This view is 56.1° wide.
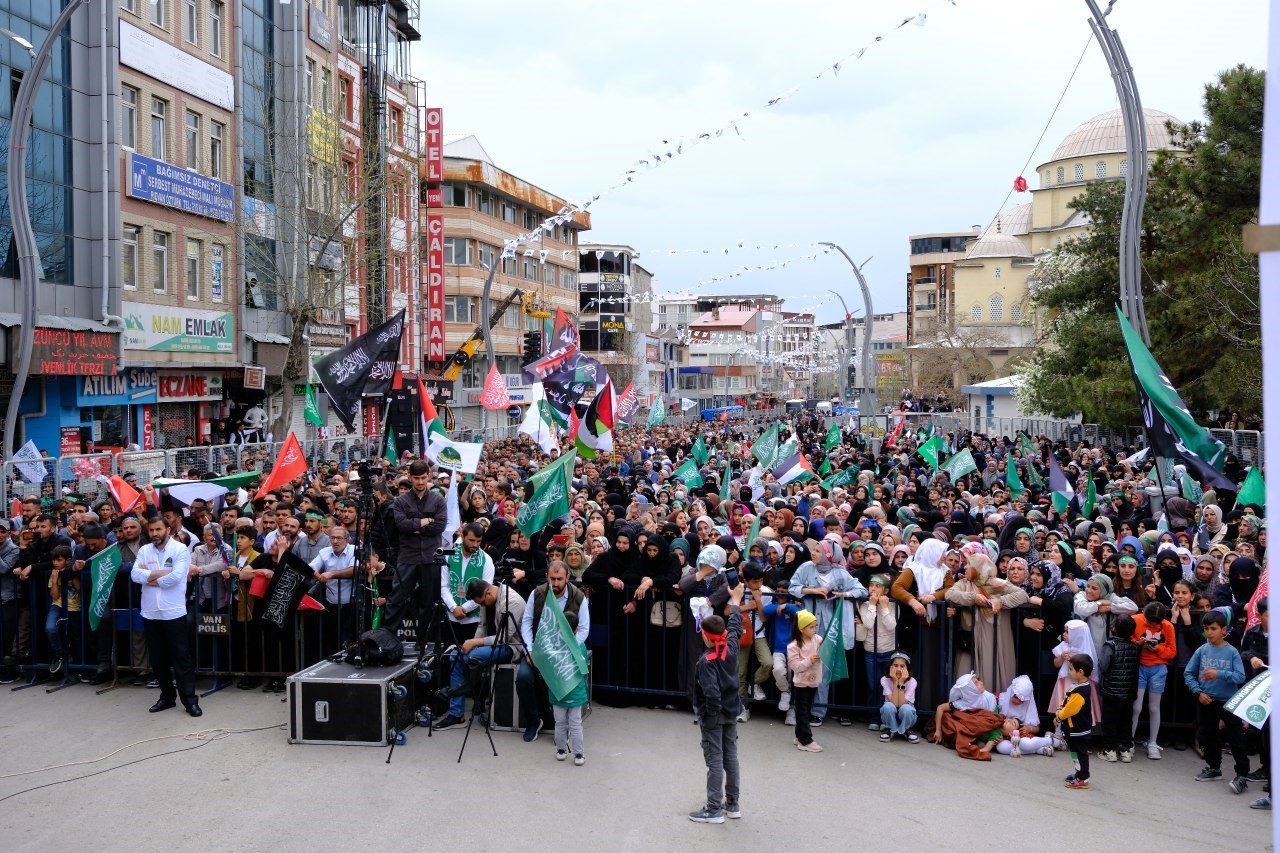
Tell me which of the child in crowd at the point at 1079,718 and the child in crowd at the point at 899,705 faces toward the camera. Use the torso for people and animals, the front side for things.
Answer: the child in crowd at the point at 899,705

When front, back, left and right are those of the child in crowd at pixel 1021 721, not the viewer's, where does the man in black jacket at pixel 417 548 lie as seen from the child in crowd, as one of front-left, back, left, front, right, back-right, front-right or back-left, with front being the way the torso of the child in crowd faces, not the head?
right

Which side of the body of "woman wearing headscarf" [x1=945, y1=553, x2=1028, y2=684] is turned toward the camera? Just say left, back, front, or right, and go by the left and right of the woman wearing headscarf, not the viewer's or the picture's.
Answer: front

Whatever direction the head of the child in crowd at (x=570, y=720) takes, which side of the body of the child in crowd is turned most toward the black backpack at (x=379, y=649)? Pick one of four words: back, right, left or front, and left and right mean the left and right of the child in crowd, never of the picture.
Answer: right

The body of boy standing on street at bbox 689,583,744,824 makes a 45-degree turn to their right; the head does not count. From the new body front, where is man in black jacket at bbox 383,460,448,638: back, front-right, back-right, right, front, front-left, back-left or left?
front-left

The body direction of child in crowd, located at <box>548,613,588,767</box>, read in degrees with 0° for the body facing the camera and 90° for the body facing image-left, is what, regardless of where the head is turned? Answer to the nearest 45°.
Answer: approximately 0°

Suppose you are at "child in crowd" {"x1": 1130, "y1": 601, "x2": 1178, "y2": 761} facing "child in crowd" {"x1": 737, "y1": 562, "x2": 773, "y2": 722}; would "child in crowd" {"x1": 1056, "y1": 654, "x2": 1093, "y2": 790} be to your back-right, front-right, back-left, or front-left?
front-left

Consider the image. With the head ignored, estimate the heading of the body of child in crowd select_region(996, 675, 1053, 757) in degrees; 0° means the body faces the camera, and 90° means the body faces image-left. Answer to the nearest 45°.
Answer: approximately 0°

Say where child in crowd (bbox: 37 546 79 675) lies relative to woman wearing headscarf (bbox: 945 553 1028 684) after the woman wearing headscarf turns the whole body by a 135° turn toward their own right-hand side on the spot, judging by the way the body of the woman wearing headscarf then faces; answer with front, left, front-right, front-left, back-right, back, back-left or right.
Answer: front-left

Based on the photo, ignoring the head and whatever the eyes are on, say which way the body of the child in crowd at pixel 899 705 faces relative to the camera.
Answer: toward the camera

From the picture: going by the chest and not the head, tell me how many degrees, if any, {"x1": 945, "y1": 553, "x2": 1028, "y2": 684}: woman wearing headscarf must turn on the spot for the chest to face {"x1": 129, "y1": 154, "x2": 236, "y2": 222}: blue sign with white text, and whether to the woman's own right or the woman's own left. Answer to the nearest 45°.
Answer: approximately 135° to the woman's own right

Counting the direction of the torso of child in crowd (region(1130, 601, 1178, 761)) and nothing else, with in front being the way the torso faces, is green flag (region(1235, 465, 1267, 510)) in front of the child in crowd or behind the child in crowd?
behind

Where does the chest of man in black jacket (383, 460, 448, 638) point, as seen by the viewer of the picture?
toward the camera
